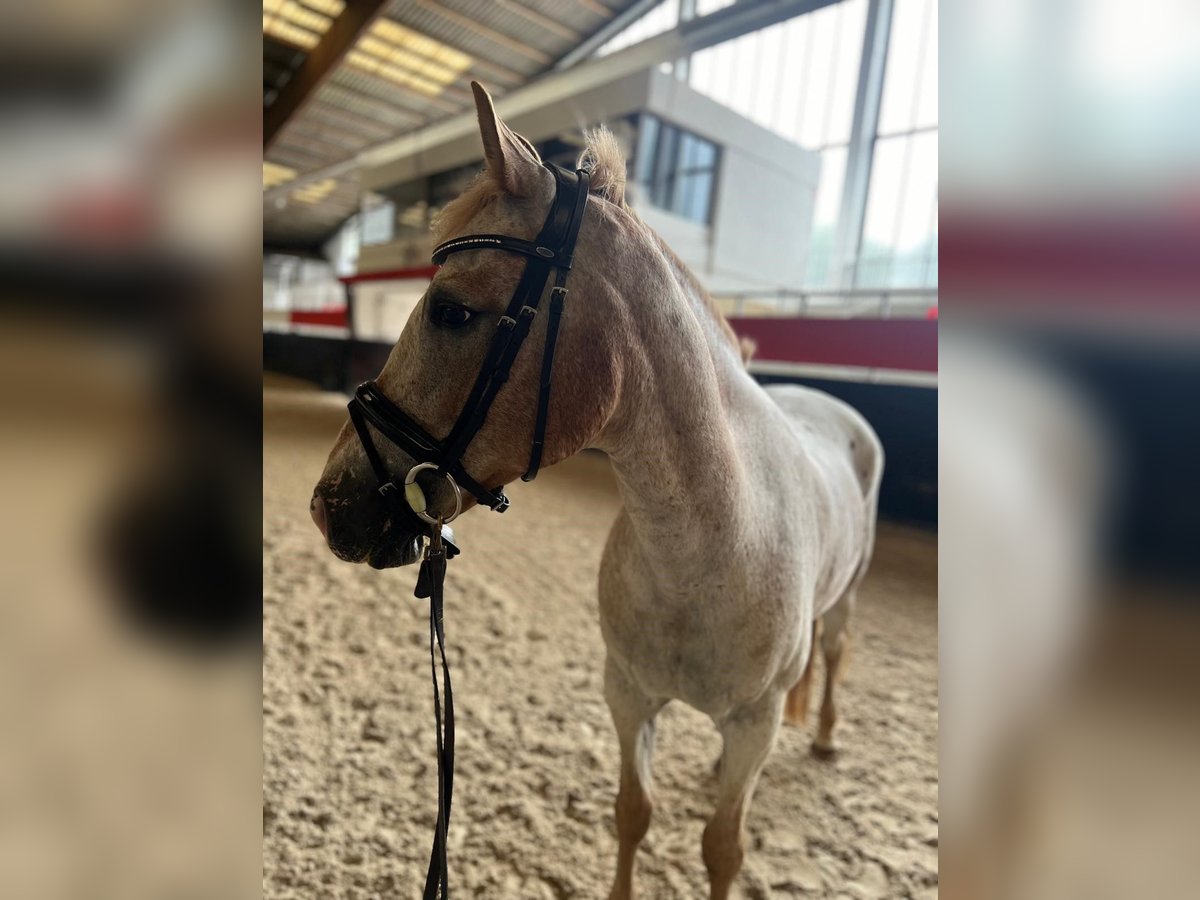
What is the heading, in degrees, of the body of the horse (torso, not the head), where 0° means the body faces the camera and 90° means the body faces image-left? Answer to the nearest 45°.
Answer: approximately 45°
